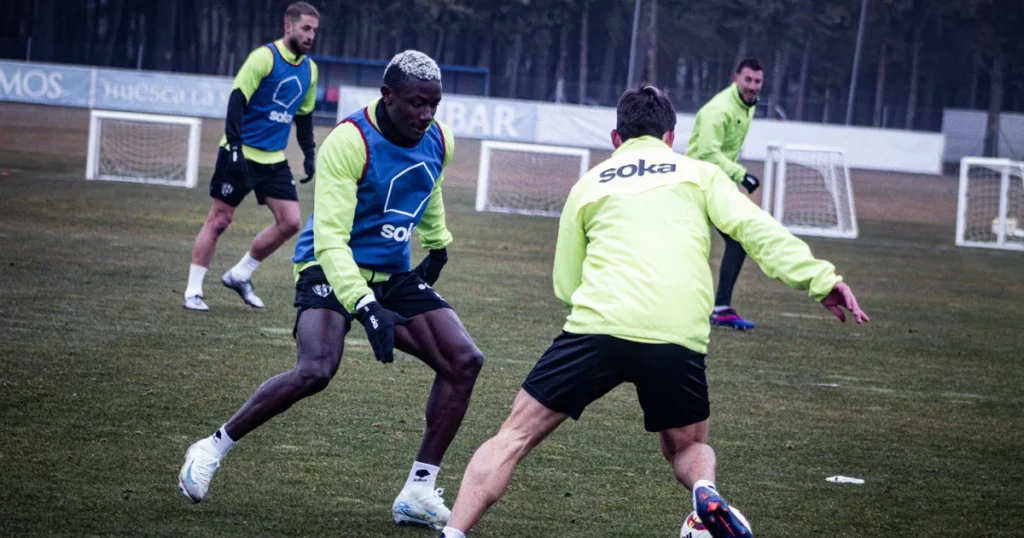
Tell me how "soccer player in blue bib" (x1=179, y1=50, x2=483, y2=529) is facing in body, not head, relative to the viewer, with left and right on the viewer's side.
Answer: facing the viewer and to the right of the viewer

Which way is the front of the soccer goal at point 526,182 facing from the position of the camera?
facing the viewer

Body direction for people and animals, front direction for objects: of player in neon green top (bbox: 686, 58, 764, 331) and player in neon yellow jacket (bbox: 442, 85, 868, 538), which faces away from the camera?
the player in neon yellow jacket

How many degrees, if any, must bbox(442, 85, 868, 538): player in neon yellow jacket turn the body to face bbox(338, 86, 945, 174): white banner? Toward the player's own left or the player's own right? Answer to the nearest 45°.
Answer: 0° — they already face it

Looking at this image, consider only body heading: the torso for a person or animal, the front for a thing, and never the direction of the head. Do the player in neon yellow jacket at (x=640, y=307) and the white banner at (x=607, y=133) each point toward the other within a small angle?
yes

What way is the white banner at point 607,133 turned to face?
toward the camera

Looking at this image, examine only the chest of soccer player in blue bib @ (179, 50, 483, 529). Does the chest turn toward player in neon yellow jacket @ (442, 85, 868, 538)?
yes

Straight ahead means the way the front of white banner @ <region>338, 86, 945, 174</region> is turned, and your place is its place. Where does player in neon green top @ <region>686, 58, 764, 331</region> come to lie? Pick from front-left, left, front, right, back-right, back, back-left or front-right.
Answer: front

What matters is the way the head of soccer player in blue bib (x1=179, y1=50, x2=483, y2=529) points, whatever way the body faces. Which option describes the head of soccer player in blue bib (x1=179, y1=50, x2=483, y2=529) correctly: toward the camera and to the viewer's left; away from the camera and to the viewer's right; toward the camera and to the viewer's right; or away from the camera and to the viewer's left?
toward the camera and to the viewer's right

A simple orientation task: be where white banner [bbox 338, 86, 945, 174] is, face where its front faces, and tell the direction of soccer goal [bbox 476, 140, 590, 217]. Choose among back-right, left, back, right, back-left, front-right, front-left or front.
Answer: front

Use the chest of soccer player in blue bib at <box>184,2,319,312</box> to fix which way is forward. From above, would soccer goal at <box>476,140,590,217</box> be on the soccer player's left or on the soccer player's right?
on the soccer player's left

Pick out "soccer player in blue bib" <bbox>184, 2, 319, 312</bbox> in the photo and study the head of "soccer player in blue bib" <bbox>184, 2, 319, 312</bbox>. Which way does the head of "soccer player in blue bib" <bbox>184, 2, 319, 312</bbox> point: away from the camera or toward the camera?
toward the camera

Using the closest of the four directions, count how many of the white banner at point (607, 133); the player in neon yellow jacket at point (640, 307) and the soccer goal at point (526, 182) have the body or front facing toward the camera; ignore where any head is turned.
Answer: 2

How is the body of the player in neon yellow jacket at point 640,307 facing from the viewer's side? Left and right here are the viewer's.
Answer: facing away from the viewer

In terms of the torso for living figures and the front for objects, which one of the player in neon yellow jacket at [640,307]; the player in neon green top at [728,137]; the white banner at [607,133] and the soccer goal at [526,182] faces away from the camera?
the player in neon yellow jacket

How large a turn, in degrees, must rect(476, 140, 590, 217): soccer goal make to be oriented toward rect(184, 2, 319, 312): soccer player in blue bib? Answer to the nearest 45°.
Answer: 0° — it already faces them

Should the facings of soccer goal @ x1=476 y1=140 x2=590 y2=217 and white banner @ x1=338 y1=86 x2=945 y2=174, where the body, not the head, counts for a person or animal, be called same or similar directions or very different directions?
same or similar directions

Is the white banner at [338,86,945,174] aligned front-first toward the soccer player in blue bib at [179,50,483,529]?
yes

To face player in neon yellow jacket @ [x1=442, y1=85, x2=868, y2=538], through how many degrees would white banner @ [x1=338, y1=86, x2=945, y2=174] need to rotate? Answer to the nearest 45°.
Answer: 0° — it already faces them
